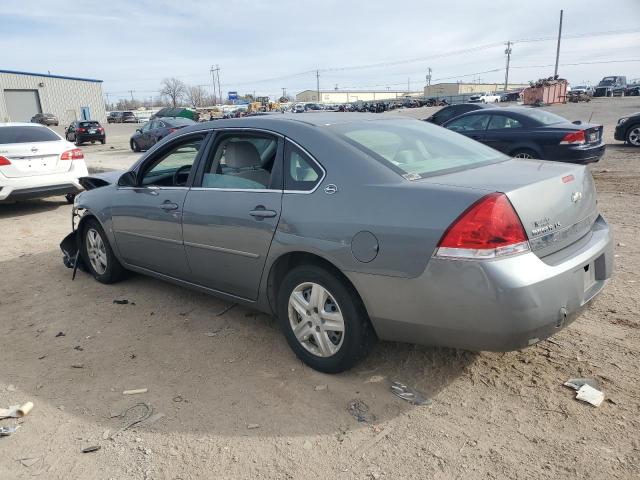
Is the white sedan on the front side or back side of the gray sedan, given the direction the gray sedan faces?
on the front side

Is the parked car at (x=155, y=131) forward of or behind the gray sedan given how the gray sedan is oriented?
forward

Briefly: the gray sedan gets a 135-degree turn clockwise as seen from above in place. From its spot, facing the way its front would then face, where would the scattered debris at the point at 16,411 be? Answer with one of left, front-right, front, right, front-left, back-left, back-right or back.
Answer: back

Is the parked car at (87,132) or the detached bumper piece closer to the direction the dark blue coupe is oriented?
the parked car

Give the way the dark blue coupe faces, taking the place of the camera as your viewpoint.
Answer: facing away from the viewer and to the left of the viewer

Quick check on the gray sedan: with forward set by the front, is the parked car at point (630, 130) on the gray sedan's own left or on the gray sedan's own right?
on the gray sedan's own right

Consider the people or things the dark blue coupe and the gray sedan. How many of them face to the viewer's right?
0

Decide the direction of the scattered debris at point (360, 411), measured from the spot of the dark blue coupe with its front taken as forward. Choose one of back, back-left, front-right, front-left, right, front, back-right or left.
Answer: back-left

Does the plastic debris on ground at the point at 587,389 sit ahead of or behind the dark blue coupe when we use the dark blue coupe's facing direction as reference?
behind

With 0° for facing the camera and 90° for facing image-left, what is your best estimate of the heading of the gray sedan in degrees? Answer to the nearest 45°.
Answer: approximately 135°

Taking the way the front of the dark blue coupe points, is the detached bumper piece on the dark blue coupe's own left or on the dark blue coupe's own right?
on the dark blue coupe's own left

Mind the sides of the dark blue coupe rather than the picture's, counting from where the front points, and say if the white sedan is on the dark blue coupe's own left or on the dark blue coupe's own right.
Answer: on the dark blue coupe's own left

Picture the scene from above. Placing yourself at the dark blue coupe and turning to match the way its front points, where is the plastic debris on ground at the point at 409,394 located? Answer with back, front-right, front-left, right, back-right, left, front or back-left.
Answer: back-left
